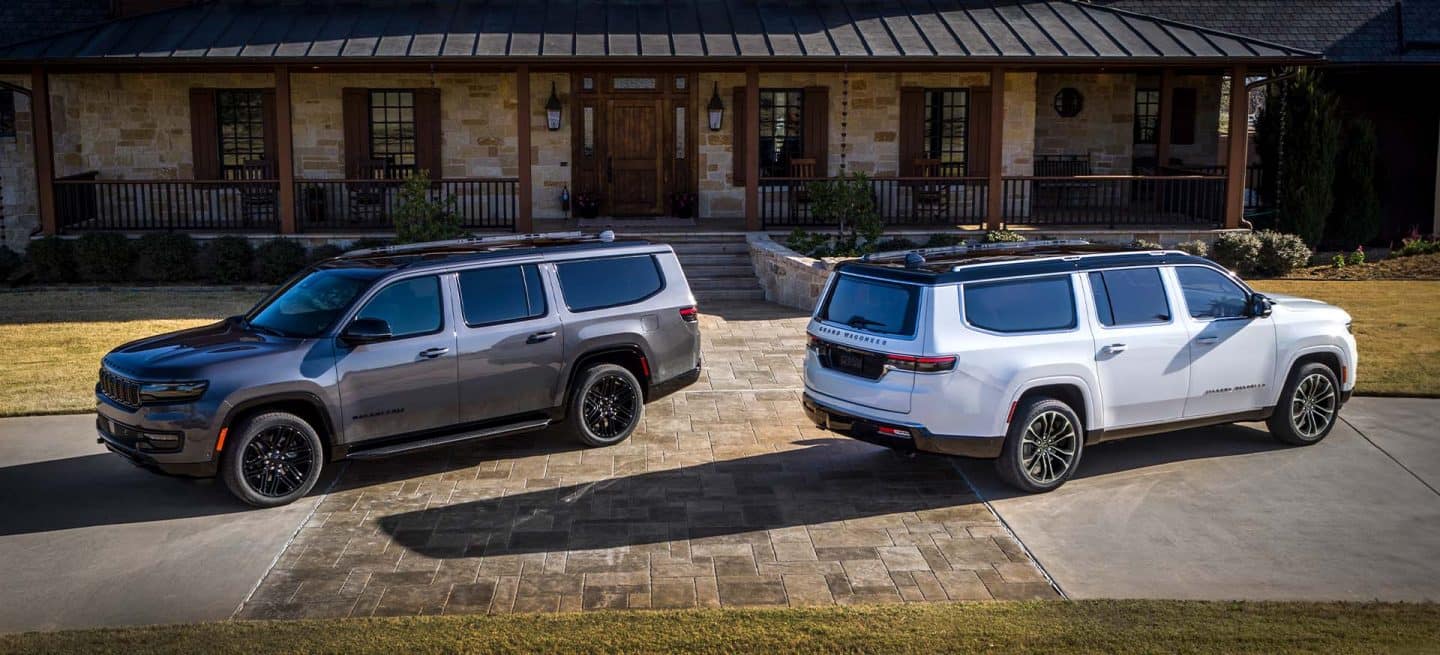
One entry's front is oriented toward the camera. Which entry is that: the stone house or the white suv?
the stone house

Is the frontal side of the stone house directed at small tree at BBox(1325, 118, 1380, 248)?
no

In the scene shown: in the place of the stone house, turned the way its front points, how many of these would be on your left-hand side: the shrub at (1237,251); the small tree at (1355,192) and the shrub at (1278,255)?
3

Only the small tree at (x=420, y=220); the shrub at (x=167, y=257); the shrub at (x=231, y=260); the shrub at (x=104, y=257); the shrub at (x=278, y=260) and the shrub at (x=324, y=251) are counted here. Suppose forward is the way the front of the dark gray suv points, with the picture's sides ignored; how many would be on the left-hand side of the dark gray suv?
0

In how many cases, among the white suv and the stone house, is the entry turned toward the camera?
1

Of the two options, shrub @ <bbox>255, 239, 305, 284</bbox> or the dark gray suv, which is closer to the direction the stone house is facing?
the dark gray suv

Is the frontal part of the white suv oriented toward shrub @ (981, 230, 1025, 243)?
no

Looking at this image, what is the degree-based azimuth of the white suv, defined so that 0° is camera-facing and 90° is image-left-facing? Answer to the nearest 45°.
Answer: approximately 225°

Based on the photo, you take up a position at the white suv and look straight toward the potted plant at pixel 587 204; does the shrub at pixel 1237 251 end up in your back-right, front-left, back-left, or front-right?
front-right

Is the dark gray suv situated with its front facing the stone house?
no

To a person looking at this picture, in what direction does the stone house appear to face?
facing the viewer

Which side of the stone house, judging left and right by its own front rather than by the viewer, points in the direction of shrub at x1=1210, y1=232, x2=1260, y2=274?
left

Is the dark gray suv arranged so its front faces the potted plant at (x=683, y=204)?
no

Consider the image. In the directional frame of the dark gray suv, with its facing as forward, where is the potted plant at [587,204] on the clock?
The potted plant is roughly at 5 o'clock from the dark gray suv.

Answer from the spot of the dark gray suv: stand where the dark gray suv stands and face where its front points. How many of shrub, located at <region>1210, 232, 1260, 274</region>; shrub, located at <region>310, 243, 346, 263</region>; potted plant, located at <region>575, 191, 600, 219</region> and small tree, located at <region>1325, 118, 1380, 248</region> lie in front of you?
0

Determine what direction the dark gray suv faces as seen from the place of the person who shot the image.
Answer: facing the viewer and to the left of the viewer

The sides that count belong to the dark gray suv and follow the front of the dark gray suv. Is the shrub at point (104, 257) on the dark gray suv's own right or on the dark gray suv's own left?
on the dark gray suv's own right
